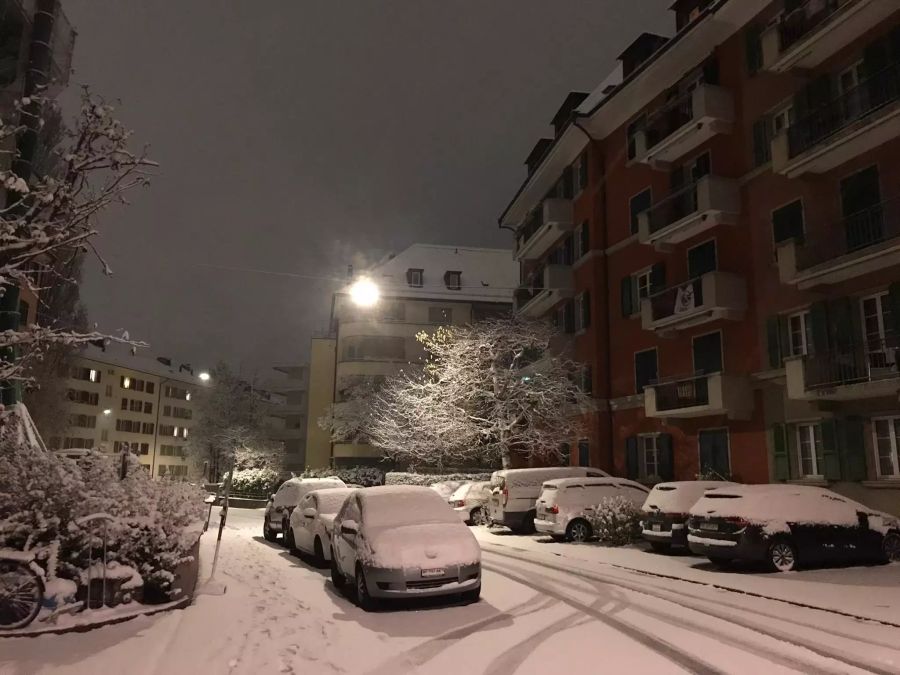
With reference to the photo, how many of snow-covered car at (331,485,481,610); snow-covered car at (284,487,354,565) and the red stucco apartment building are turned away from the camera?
0

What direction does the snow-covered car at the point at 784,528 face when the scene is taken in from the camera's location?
facing away from the viewer and to the right of the viewer

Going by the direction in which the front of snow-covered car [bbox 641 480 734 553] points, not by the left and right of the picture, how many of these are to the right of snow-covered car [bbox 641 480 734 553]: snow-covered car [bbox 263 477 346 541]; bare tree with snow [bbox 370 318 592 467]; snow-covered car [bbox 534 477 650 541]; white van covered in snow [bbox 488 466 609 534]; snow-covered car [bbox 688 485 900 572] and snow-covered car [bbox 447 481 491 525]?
1

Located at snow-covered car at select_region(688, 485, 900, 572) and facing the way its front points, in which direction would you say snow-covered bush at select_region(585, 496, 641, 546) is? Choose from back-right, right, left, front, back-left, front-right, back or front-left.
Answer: left

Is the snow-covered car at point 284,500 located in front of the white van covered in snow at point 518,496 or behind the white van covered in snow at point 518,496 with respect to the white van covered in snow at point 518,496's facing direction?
behind

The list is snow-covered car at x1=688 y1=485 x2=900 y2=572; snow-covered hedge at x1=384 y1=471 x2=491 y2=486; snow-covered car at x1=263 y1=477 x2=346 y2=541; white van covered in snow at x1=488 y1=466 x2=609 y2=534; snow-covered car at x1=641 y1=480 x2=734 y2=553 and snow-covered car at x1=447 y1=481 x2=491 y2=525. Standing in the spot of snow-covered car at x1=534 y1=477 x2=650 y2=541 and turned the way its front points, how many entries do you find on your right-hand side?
2

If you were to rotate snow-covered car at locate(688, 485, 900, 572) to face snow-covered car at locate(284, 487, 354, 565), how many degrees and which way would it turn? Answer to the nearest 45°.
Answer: approximately 135° to its left

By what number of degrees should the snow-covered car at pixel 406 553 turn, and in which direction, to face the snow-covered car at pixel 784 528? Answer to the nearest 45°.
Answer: approximately 45° to its left

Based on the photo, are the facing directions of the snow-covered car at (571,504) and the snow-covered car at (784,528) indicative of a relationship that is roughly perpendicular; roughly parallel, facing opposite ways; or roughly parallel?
roughly parallel

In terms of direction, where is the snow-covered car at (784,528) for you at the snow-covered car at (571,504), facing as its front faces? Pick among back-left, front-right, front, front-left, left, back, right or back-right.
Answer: right

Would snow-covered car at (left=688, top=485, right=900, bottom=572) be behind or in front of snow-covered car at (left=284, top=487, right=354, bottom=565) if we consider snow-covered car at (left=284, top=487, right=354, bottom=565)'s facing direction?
in front

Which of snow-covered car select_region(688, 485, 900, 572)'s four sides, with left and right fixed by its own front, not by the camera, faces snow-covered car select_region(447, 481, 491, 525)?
left

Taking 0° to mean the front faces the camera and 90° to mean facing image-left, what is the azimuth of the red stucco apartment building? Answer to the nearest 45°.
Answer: approximately 45°

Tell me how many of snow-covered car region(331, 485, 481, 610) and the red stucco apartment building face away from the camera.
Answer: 0

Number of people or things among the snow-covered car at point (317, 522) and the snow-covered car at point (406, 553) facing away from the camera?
0

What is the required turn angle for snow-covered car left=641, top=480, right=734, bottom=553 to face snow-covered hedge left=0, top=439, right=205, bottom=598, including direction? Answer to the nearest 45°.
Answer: approximately 180°

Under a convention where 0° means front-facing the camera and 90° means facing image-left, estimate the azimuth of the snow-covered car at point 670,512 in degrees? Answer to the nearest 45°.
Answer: approximately 225°
